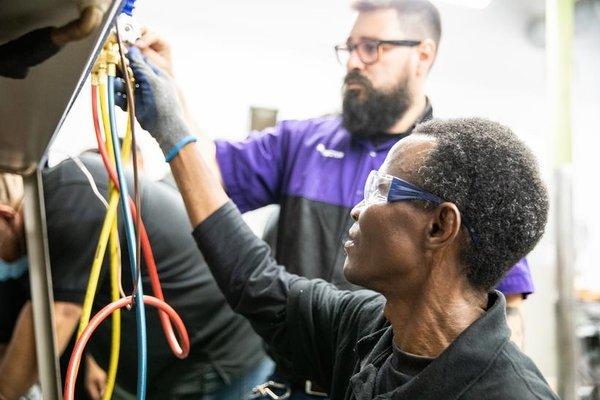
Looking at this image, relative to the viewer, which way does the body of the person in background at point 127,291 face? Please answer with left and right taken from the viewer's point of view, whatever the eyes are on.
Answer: facing to the left of the viewer

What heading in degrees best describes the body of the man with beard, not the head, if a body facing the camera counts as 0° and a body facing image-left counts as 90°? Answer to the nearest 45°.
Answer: approximately 45°

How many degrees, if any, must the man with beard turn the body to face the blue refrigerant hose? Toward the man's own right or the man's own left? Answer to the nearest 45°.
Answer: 0° — they already face it
